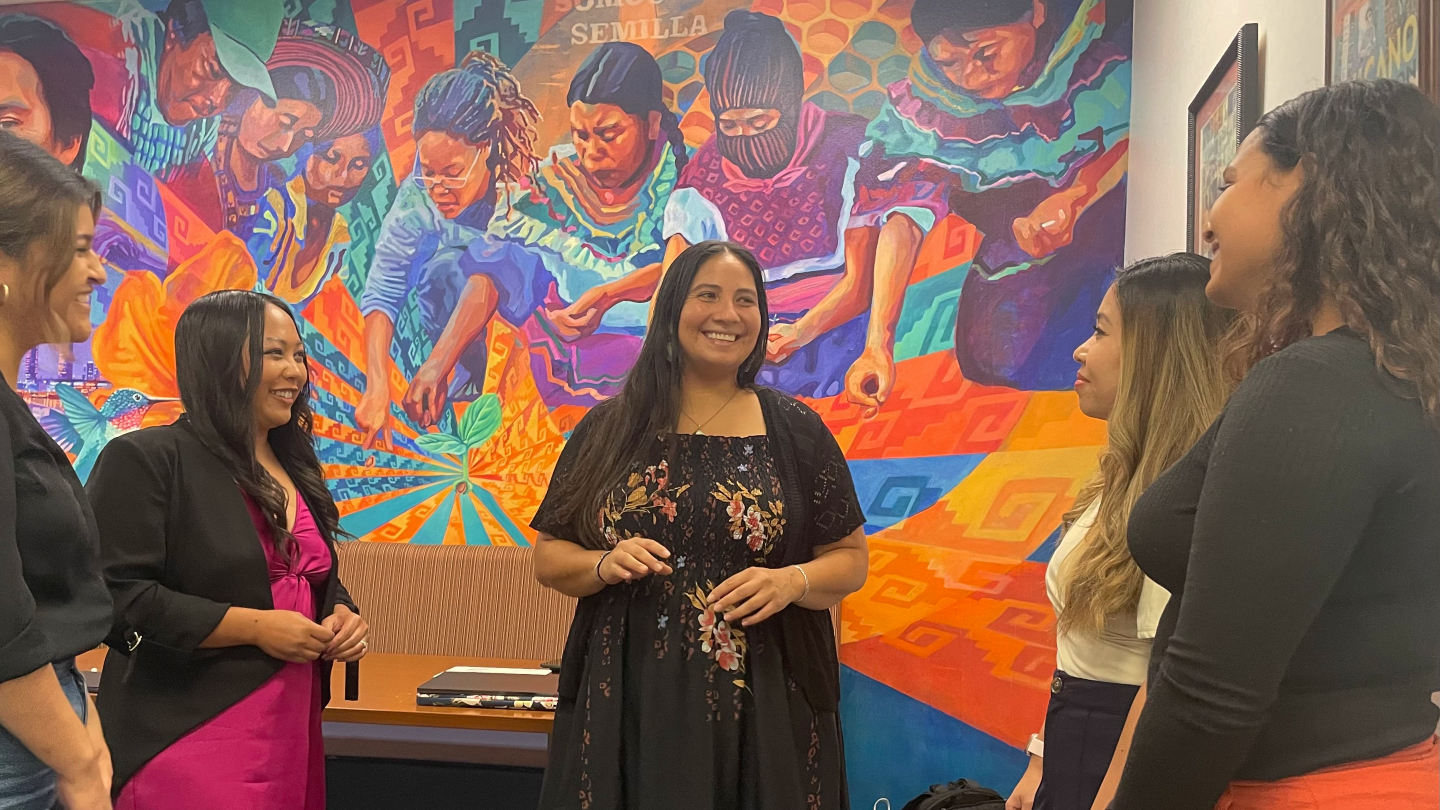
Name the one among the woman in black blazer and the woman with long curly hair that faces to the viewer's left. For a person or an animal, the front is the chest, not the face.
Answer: the woman with long curly hair

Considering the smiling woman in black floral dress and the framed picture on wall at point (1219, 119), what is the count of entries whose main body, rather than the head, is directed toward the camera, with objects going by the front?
1

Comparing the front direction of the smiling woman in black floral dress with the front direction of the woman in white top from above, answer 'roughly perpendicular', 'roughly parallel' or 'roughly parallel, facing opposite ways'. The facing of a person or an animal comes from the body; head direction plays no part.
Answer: roughly perpendicular

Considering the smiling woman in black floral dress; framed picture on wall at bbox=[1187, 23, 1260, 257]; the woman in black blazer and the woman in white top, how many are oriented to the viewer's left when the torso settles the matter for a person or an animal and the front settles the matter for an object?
2

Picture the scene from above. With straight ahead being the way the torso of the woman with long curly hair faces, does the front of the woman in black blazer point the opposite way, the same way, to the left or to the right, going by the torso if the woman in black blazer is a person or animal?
the opposite way

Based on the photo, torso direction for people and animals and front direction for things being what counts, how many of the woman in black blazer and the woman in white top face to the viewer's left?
1

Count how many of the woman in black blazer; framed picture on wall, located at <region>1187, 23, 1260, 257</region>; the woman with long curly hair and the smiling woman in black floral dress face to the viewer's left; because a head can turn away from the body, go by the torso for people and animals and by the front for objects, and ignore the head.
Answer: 2

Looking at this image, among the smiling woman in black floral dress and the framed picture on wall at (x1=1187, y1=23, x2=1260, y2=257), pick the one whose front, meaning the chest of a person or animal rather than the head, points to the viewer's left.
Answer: the framed picture on wall

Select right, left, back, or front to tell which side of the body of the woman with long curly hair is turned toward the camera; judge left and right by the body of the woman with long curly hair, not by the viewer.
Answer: left

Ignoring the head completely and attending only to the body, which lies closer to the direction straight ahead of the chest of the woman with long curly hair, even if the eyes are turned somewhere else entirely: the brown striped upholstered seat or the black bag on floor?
the brown striped upholstered seat

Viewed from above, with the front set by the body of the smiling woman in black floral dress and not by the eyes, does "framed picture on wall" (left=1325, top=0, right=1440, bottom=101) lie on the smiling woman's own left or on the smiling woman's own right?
on the smiling woman's own left

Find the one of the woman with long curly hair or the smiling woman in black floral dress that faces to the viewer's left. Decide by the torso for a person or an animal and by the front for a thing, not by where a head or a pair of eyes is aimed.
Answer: the woman with long curly hair

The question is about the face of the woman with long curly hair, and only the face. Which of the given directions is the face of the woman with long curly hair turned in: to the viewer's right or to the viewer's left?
to the viewer's left

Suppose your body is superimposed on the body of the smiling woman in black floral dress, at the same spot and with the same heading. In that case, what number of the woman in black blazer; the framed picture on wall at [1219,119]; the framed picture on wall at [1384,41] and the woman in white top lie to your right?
1

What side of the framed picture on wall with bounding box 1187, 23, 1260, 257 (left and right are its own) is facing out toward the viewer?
left

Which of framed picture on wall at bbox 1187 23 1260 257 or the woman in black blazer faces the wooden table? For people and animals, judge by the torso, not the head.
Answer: the framed picture on wall

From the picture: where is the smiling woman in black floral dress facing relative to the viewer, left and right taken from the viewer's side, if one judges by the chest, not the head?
facing the viewer

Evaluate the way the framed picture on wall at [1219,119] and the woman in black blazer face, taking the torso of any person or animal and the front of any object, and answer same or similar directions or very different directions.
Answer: very different directions

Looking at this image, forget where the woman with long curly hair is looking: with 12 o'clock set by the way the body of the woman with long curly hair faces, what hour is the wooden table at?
The wooden table is roughly at 1 o'clock from the woman with long curly hair.

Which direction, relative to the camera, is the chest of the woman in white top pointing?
to the viewer's left

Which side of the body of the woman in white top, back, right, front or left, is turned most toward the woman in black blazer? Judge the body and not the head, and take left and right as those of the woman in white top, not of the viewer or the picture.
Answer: front
